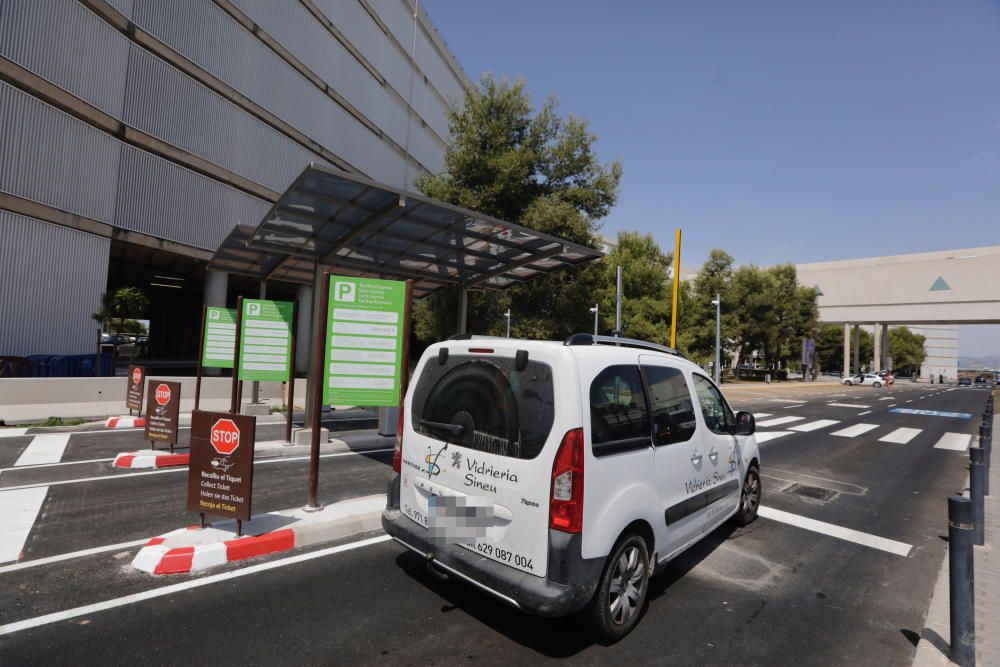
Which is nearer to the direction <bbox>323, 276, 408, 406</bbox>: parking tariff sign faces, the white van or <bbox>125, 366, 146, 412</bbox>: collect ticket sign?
the white van

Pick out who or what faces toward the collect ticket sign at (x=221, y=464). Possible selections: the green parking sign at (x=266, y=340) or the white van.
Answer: the green parking sign

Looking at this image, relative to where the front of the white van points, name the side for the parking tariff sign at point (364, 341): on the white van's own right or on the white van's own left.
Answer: on the white van's own left

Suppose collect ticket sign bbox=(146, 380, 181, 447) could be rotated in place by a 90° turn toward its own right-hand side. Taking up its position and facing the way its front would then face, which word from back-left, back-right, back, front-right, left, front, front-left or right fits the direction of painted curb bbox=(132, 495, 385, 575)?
left

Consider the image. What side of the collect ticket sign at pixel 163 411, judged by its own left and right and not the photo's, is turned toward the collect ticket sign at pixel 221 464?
front

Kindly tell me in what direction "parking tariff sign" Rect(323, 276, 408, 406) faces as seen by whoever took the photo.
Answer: facing the viewer

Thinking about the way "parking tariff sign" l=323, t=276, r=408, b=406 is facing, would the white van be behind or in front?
in front

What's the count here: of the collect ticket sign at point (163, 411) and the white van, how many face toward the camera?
1

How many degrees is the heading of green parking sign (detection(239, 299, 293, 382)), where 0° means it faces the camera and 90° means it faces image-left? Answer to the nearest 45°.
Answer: approximately 0°

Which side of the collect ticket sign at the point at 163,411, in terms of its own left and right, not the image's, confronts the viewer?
front
